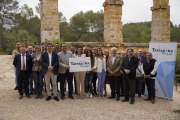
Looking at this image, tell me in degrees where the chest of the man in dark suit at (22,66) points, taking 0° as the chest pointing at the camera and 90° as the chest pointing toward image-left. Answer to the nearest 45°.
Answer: approximately 0°

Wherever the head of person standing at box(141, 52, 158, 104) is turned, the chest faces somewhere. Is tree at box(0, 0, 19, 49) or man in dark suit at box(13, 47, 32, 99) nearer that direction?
the man in dark suit

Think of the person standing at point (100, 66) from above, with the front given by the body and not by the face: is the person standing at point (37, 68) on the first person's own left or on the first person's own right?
on the first person's own right

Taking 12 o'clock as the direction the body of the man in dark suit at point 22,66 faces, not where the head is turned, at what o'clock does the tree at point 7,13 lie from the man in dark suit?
The tree is roughly at 6 o'clock from the man in dark suit.

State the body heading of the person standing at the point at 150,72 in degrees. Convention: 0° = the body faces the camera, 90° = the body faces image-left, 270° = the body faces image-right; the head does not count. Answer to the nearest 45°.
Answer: approximately 45°
